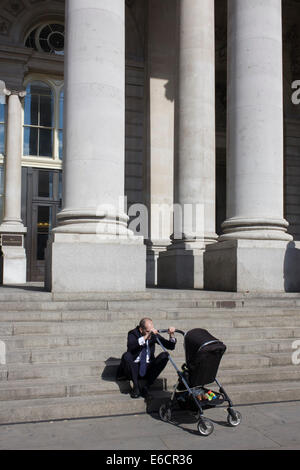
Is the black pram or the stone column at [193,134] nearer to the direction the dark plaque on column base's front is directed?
the black pram

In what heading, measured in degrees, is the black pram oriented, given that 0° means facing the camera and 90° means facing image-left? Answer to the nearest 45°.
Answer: approximately 315°

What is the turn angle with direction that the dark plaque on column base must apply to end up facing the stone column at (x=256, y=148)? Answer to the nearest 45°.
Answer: approximately 45° to its left

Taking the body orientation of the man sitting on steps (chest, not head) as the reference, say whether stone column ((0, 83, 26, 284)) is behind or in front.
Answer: behind

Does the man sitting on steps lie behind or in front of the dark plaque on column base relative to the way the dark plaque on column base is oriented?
in front

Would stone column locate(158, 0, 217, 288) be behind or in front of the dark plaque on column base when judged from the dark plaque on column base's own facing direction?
in front

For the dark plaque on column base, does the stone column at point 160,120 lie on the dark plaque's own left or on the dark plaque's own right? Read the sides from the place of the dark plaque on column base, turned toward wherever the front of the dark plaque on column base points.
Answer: on the dark plaque's own left

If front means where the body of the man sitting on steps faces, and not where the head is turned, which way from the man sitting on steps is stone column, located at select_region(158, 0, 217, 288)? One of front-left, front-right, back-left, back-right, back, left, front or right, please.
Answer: back-left

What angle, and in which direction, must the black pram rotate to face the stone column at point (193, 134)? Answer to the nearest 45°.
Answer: approximately 135° to its left

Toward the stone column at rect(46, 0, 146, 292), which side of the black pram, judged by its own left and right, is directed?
back
